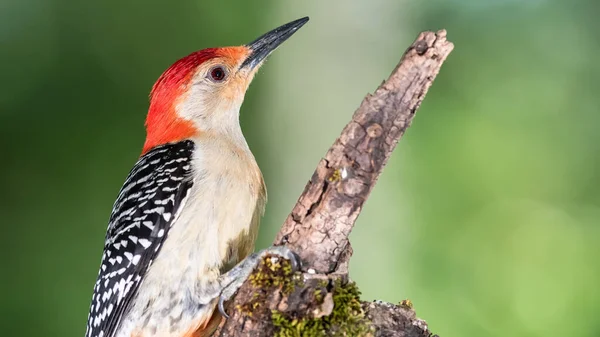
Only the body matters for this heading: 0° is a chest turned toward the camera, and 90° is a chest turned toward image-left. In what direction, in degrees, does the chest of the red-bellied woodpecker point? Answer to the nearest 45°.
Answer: approximately 270°
